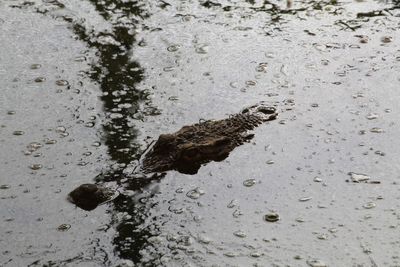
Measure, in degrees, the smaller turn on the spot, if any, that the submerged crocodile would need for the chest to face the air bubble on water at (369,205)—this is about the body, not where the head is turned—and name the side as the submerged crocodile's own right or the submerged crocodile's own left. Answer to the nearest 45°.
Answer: approximately 135° to the submerged crocodile's own left

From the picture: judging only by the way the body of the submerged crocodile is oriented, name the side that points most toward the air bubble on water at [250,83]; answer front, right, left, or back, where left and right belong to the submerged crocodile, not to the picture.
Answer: back

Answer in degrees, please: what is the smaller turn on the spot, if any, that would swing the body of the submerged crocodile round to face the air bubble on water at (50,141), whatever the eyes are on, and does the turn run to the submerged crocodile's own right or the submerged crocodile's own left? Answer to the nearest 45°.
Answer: approximately 45° to the submerged crocodile's own right

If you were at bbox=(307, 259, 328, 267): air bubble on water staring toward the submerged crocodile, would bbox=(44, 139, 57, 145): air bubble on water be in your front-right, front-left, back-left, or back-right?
front-left

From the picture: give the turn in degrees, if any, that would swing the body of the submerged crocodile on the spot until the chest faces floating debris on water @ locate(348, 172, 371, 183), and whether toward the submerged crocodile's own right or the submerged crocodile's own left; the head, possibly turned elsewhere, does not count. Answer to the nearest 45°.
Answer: approximately 135° to the submerged crocodile's own left

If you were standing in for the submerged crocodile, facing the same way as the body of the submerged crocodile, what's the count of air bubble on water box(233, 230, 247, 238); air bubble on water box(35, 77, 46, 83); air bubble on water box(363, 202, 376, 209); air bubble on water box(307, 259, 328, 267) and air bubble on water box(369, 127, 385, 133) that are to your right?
1

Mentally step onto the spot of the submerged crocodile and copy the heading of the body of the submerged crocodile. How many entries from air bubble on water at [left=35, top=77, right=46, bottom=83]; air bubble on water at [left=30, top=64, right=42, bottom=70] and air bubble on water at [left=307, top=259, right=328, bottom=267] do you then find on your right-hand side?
2

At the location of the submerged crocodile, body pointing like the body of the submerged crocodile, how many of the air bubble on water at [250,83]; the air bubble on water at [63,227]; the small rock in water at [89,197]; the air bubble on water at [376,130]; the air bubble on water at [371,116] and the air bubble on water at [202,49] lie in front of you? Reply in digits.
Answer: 2

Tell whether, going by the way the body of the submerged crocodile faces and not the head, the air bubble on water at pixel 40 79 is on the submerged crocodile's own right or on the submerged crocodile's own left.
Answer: on the submerged crocodile's own right

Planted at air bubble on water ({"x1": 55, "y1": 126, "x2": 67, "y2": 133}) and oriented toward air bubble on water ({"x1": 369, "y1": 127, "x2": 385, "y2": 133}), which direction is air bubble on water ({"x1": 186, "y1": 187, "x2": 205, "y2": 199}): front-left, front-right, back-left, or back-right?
front-right

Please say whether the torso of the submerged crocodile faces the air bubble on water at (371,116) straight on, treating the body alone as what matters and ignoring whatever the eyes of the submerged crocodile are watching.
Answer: no

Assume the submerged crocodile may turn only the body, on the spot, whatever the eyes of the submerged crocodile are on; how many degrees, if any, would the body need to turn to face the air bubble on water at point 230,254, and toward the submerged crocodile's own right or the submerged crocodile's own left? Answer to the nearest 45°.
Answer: approximately 45° to the submerged crocodile's own left

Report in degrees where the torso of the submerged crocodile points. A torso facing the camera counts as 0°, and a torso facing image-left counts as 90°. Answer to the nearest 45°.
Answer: approximately 45°

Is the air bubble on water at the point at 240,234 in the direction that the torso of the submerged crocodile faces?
no

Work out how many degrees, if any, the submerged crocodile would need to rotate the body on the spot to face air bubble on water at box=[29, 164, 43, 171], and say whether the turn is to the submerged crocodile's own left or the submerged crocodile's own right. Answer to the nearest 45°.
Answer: approximately 45° to the submerged crocodile's own right

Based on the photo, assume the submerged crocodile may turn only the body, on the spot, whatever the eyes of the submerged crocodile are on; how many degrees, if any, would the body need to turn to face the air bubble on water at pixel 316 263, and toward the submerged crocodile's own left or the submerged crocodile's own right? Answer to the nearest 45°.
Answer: approximately 90° to the submerged crocodile's own left

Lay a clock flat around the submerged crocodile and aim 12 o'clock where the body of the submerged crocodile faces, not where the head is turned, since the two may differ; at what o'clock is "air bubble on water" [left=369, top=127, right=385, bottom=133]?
The air bubble on water is roughly at 7 o'clock from the submerged crocodile.

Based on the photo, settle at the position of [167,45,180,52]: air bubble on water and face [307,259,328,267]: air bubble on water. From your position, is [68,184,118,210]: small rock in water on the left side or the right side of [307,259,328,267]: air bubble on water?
right
